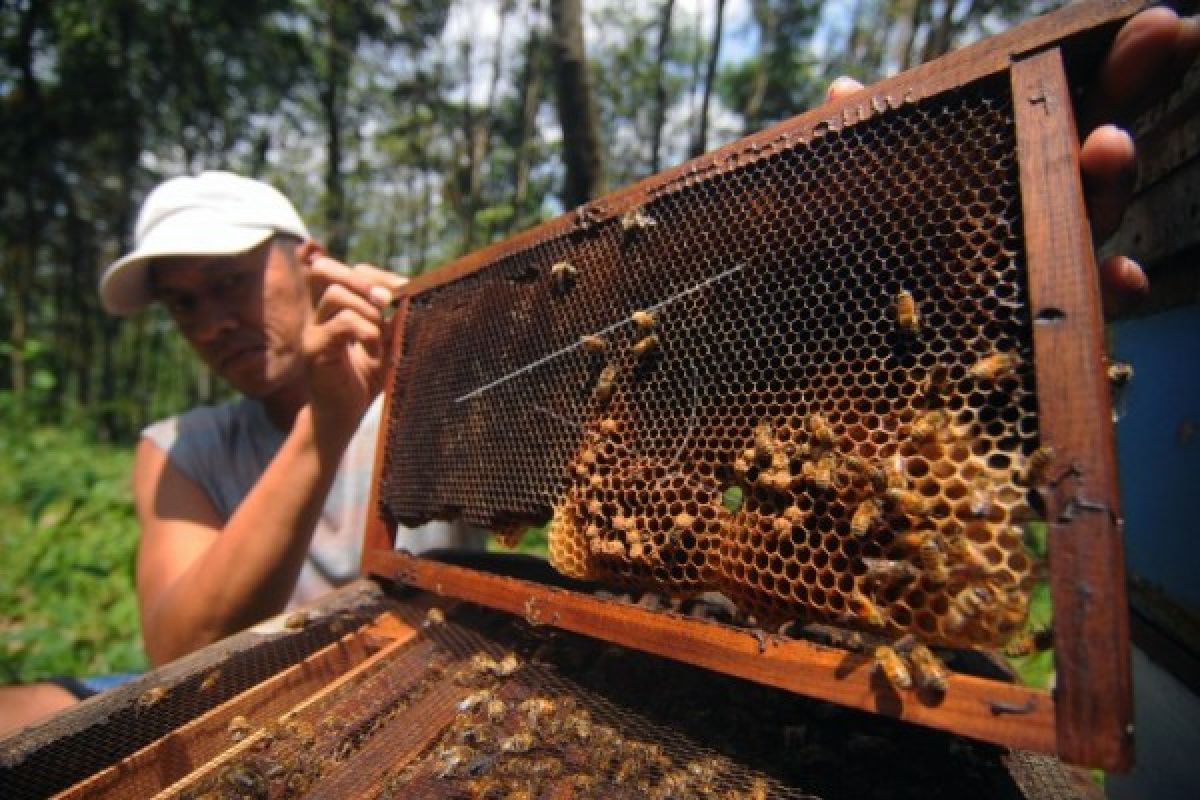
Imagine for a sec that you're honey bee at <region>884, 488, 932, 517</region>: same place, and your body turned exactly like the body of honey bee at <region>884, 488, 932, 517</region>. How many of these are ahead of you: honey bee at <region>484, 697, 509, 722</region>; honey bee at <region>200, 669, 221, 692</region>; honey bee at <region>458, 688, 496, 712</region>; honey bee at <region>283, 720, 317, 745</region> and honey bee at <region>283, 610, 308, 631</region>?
5

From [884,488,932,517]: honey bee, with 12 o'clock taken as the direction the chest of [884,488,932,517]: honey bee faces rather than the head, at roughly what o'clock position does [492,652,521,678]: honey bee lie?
[492,652,521,678]: honey bee is roughly at 12 o'clock from [884,488,932,517]: honey bee.

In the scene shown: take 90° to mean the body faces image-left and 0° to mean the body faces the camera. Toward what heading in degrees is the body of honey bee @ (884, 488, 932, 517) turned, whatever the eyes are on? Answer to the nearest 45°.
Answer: approximately 90°

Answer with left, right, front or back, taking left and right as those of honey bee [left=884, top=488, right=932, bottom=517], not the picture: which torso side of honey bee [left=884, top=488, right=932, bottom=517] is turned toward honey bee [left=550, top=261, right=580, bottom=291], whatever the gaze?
front
